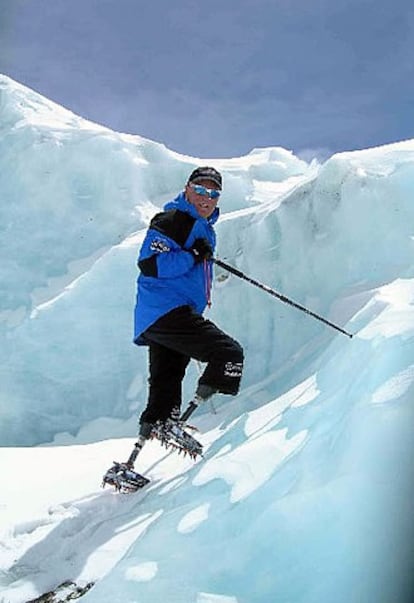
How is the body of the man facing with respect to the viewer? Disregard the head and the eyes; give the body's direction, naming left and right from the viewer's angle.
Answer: facing to the right of the viewer
